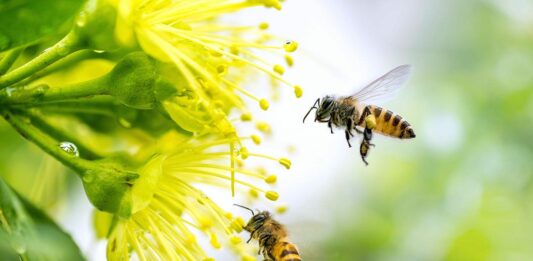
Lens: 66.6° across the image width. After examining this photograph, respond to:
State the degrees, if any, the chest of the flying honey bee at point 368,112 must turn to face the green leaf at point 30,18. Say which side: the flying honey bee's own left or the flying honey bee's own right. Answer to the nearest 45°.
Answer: approximately 45° to the flying honey bee's own left

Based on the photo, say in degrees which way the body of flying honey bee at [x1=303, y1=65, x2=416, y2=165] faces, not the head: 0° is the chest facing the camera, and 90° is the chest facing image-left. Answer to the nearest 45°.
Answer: approximately 90°

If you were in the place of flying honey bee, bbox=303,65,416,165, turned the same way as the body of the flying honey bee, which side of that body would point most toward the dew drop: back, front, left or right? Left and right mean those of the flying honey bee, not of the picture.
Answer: front
